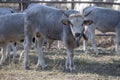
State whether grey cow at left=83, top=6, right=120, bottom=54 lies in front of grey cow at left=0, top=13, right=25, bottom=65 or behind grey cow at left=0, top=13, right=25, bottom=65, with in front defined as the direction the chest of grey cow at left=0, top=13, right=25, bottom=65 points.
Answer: behind

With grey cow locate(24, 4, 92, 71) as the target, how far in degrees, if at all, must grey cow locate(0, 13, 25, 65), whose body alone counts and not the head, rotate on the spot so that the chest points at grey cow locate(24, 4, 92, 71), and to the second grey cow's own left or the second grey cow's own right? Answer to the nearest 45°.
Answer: approximately 135° to the second grey cow's own left

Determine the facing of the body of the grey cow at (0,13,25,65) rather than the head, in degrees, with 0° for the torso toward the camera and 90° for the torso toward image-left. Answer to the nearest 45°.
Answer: approximately 90°

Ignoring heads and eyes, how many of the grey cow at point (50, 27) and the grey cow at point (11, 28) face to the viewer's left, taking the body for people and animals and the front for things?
1

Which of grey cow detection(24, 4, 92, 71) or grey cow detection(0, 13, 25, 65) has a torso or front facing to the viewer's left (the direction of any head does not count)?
grey cow detection(0, 13, 25, 65)

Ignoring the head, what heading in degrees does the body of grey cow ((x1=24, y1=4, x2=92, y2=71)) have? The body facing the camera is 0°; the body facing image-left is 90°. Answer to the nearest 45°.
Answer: approximately 315°

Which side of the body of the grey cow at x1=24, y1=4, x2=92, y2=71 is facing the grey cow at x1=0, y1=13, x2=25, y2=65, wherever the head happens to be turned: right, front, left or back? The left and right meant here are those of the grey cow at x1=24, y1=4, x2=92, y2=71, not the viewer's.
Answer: back
